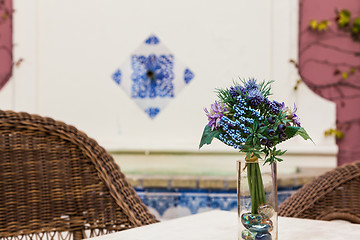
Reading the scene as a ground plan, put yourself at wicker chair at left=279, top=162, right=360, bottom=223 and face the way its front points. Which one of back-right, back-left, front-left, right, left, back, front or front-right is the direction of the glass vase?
front-left

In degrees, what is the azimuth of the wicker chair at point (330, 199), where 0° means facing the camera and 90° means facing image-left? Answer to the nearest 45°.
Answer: approximately 45°

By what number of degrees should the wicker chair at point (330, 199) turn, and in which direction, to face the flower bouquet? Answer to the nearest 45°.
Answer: approximately 45° to its left

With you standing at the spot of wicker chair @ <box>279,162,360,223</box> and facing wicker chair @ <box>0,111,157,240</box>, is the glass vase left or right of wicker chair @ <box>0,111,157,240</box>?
left
